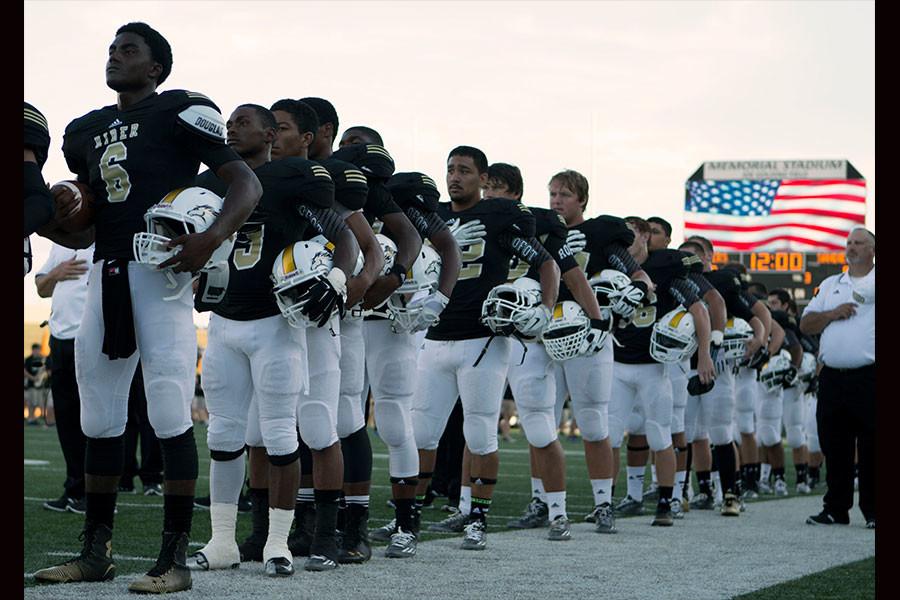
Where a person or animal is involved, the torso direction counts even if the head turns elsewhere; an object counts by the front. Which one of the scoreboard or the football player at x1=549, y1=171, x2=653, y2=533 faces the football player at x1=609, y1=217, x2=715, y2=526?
the scoreboard

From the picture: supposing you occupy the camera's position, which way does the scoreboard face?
facing the viewer

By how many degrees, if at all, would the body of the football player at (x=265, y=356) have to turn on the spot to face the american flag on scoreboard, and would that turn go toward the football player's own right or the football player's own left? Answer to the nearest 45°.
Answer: approximately 180°

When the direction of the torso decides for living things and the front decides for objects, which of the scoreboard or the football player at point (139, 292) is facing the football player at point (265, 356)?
the scoreboard

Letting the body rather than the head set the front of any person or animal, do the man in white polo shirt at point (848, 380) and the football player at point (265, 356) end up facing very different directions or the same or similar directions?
same or similar directions

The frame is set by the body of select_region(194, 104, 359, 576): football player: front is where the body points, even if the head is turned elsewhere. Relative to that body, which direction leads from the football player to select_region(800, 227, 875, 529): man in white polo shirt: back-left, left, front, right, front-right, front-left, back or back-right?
back

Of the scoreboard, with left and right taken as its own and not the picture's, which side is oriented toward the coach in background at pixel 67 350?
front

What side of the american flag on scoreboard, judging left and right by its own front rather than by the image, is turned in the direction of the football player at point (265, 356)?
front

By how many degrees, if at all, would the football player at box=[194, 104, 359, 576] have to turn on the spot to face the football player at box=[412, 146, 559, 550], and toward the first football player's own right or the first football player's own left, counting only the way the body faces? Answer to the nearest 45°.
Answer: approximately 180°

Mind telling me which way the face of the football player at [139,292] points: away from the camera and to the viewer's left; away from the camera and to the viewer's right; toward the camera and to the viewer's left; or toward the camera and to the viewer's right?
toward the camera and to the viewer's left

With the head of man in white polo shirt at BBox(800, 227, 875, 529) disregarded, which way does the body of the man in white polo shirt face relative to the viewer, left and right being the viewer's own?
facing the viewer and to the left of the viewer
